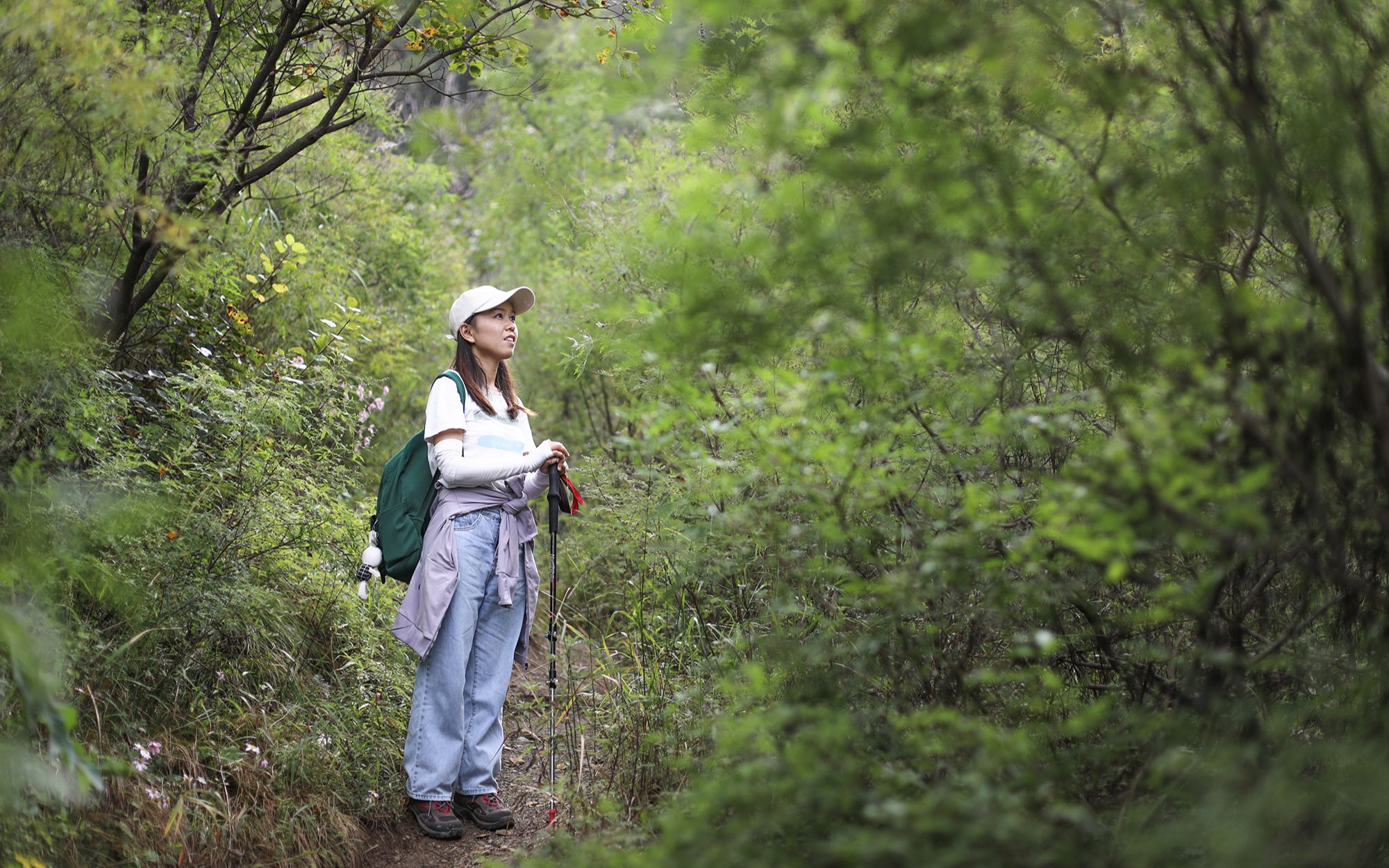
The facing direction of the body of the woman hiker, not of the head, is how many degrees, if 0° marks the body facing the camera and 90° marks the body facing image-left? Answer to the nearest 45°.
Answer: approximately 315°
